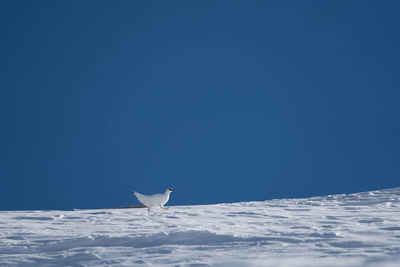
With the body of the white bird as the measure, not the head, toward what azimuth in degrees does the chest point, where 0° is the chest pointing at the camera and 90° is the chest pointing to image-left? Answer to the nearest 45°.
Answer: approximately 270°
